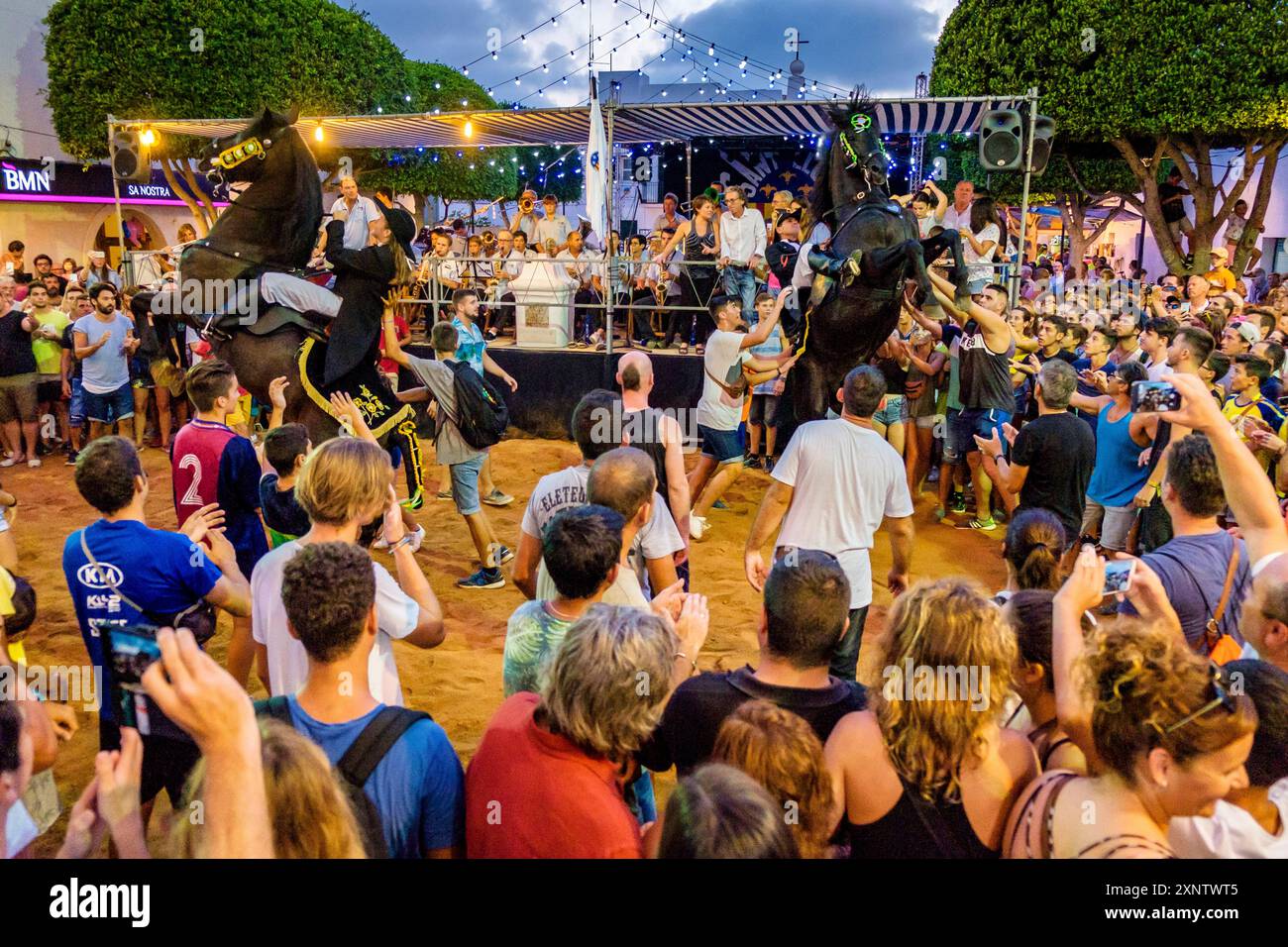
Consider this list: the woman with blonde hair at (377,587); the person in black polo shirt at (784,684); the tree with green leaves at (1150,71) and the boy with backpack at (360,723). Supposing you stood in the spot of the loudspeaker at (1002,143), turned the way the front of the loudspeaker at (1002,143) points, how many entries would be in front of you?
3

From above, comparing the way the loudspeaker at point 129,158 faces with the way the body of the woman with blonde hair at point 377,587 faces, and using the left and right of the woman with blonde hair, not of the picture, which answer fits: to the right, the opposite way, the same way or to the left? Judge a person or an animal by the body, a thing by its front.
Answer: the opposite way

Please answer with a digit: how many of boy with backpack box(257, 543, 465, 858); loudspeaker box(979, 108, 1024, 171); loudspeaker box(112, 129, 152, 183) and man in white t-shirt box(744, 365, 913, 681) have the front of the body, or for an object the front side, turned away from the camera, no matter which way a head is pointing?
2

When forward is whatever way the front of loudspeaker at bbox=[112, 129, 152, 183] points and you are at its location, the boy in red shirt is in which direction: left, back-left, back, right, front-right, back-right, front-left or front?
front-left

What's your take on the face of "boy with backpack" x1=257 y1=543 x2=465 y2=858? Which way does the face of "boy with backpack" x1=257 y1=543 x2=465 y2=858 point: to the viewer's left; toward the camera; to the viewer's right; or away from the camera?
away from the camera

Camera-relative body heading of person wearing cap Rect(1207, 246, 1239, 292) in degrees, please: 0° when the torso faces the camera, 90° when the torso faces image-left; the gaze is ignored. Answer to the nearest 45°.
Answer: approximately 45°

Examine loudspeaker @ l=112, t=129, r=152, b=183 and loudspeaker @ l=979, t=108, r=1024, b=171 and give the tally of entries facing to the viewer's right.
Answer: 0

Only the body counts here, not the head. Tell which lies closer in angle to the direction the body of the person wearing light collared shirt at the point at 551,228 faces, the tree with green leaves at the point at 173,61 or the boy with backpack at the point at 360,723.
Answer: the boy with backpack

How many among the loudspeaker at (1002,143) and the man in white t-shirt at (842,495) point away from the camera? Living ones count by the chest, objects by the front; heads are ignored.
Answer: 1
